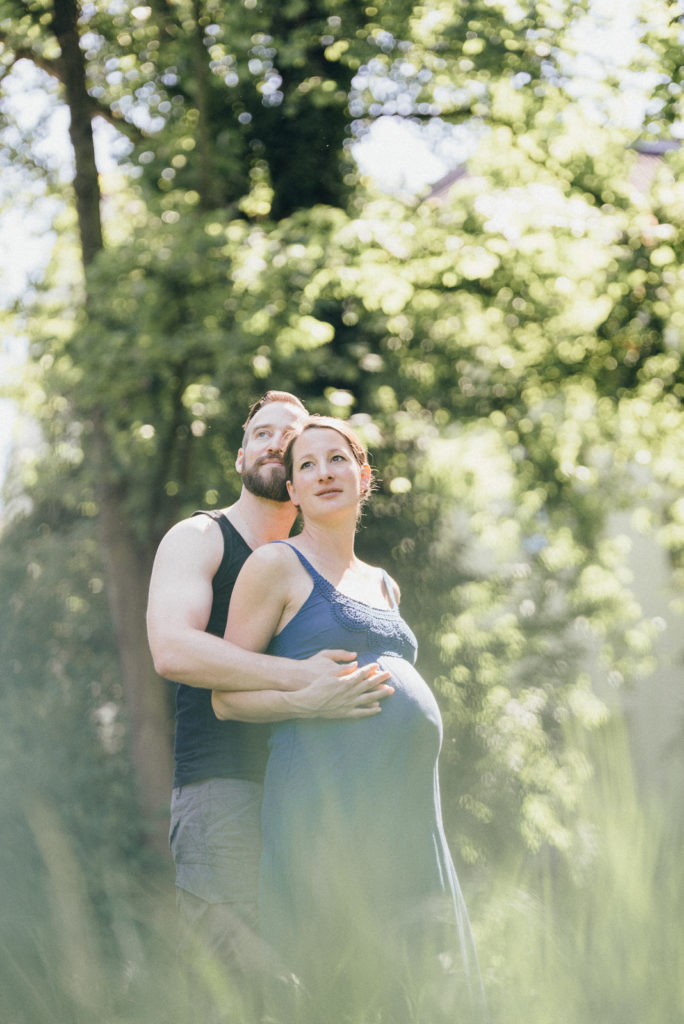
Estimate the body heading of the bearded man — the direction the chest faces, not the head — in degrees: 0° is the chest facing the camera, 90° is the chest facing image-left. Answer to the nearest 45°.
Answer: approximately 315°

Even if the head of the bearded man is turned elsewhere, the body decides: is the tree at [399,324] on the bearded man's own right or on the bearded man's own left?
on the bearded man's own left

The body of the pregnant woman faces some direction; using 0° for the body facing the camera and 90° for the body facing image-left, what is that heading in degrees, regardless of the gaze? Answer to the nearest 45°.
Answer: approximately 315°

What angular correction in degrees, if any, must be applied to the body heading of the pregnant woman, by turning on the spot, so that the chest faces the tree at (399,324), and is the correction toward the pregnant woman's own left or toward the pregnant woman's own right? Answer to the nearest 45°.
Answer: approximately 135° to the pregnant woman's own left
